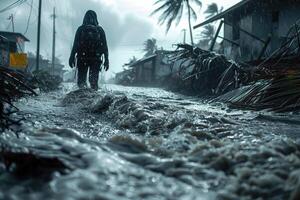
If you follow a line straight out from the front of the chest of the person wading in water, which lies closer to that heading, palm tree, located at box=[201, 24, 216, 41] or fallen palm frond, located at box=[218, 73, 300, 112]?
the palm tree

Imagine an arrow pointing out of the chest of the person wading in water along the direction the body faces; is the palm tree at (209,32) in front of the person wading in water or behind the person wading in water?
in front

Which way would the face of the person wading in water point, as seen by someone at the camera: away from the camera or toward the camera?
away from the camera

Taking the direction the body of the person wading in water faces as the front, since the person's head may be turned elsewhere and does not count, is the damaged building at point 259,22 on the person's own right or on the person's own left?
on the person's own right

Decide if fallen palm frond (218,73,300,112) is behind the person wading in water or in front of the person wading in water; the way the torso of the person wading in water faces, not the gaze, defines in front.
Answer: behind

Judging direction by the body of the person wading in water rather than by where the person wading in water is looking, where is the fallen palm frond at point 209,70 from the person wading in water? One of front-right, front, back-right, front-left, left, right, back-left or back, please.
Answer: right

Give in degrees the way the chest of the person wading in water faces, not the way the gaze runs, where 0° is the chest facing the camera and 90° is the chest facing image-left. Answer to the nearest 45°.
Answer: approximately 180°
